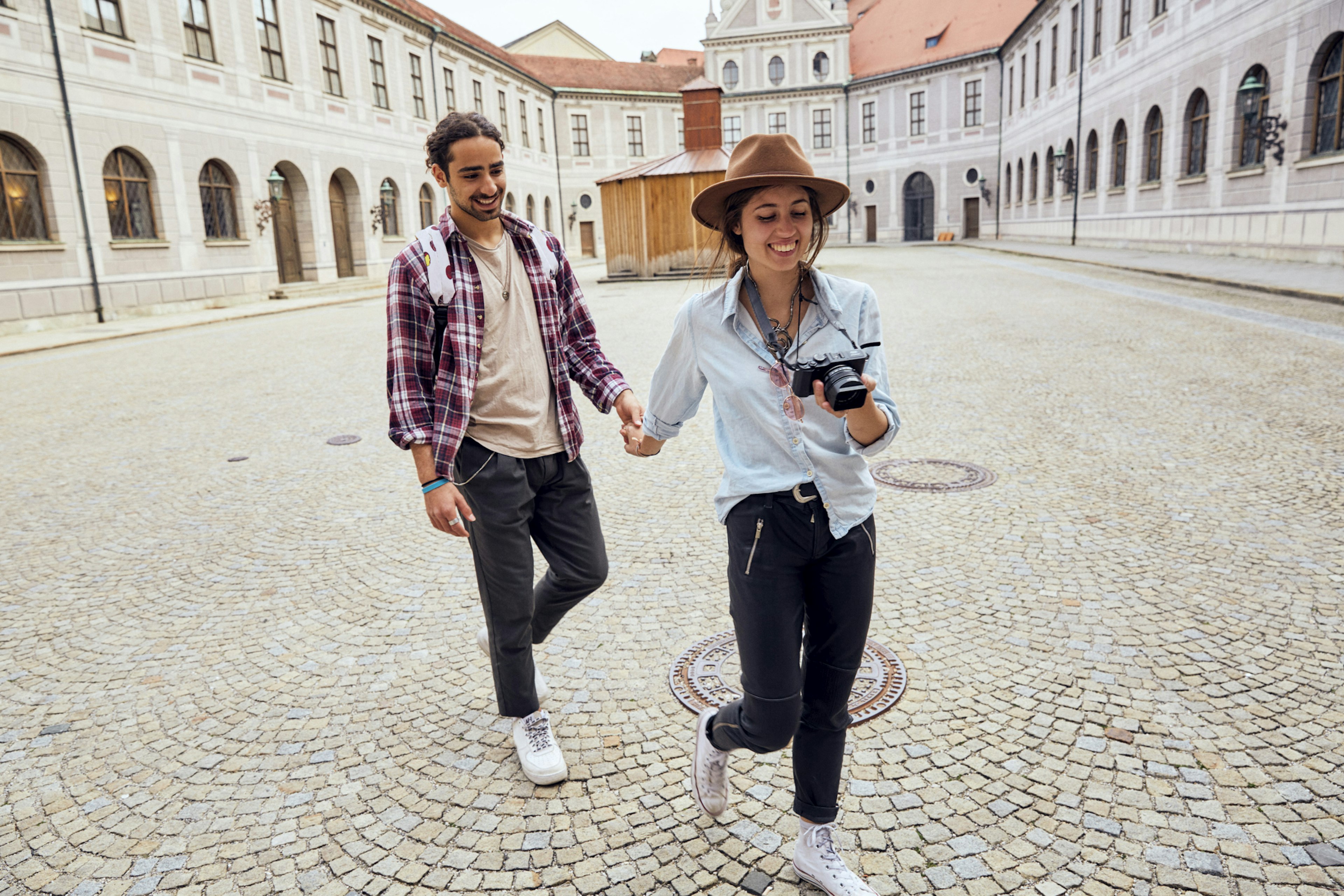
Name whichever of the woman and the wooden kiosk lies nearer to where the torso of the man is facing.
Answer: the woman

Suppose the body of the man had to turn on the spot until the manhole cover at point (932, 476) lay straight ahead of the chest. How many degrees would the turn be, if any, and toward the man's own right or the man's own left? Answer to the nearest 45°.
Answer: approximately 90° to the man's own left

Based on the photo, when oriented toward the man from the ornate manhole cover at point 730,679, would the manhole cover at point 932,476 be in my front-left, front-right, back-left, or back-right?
back-right

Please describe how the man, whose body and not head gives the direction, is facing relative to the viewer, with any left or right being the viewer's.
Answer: facing the viewer and to the right of the viewer

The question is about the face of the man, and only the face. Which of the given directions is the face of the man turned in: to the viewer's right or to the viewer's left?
to the viewer's right

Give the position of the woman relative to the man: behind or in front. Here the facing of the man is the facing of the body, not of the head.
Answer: in front

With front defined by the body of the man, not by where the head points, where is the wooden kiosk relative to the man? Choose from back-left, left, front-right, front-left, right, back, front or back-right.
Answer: back-left
